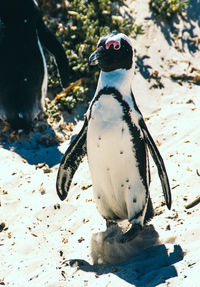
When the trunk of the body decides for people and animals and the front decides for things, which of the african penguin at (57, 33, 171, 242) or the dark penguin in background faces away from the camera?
the dark penguin in background

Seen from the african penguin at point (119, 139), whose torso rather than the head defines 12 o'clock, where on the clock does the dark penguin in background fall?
The dark penguin in background is roughly at 4 o'clock from the african penguin.

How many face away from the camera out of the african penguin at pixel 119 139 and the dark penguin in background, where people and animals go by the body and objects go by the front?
1

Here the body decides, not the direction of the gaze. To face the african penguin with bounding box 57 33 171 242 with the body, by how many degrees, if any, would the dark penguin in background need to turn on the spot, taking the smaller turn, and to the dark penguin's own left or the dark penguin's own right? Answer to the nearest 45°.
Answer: approximately 180°

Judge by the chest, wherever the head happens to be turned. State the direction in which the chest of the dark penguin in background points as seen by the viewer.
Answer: away from the camera

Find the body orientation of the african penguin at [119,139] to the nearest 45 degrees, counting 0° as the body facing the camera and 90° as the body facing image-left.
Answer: approximately 45°
